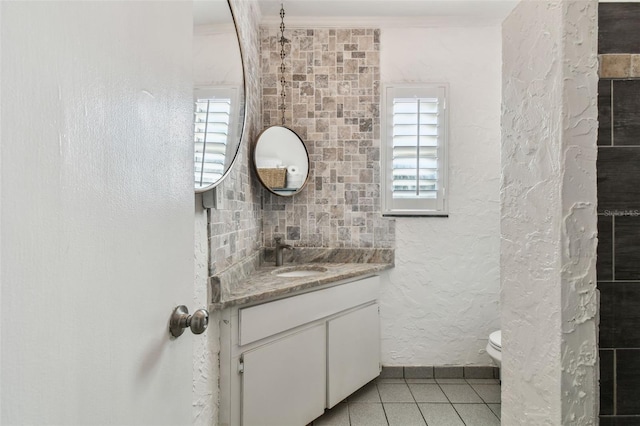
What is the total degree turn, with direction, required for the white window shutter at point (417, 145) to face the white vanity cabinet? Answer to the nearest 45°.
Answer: approximately 45° to its right

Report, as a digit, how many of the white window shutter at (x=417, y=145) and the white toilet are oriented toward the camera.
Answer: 1

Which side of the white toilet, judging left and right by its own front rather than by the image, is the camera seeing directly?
left

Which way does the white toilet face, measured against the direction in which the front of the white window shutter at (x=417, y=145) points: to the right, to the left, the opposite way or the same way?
to the right

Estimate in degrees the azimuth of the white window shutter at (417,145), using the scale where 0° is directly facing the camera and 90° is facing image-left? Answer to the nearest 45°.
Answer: approximately 0°

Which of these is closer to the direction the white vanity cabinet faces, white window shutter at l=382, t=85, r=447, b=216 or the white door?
the white door

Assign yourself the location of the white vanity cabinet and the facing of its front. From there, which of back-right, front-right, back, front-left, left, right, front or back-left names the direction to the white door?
front-right
